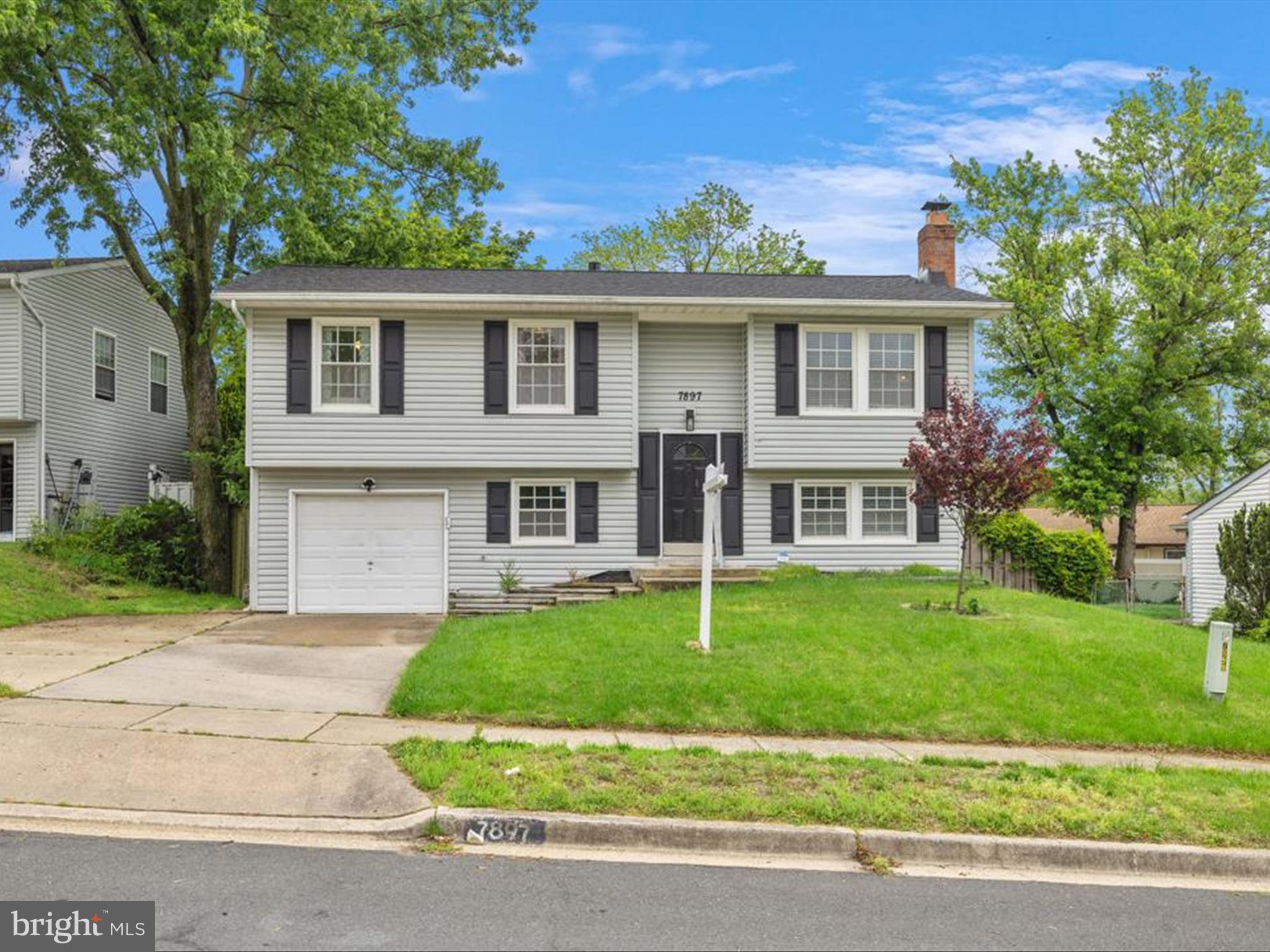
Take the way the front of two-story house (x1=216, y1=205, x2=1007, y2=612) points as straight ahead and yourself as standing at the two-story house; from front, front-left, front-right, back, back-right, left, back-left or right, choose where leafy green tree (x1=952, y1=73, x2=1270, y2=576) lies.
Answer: back-left

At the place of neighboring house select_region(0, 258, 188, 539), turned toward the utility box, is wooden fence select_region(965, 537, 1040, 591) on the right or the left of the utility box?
left

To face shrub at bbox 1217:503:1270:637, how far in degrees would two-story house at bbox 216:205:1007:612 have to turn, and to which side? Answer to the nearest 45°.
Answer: approximately 90° to its left

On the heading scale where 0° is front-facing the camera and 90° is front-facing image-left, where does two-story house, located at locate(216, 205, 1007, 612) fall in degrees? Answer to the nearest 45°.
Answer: approximately 0°

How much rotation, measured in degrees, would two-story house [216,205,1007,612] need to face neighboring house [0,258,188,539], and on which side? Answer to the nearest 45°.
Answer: approximately 135° to its right

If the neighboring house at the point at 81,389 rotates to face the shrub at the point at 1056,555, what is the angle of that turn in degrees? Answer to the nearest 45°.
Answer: approximately 90° to its left

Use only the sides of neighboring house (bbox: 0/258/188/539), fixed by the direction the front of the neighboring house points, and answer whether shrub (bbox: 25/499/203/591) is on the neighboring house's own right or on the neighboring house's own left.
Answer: on the neighboring house's own left

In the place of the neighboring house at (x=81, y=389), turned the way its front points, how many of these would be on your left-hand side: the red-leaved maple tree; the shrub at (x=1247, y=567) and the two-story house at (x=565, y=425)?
3

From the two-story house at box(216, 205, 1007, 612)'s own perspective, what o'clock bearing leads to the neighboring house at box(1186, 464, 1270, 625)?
The neighboring house is roughly at 8 o'clock from the two-story house.

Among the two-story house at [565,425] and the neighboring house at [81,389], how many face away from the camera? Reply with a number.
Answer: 0

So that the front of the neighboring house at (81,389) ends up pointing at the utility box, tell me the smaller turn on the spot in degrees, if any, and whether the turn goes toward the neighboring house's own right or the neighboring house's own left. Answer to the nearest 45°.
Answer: approximately 90° to the neighboring house's own left

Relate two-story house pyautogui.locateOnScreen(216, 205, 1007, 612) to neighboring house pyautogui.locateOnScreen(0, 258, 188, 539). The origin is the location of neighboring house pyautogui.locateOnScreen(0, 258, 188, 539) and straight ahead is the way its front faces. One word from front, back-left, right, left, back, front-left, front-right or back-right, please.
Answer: left
